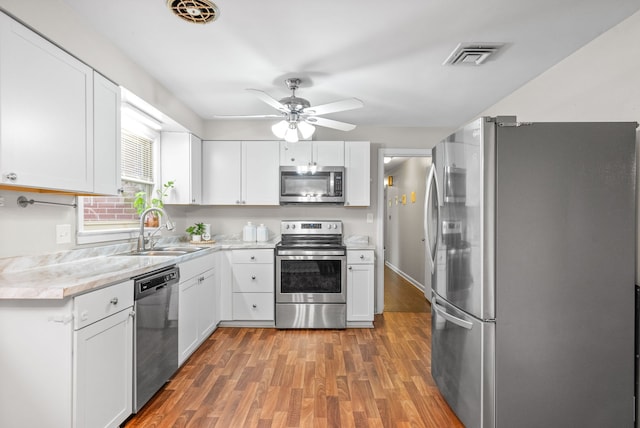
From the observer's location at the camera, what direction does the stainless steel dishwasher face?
facing the viewer and to the right of the viewer

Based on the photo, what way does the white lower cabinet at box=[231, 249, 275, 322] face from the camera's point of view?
toward the camera

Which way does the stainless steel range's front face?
toward the camera

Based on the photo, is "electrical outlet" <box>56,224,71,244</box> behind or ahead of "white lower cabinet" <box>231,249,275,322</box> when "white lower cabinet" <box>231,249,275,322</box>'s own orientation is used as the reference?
ahead

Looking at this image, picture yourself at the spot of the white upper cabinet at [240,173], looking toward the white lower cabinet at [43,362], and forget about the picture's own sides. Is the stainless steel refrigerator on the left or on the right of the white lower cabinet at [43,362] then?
left

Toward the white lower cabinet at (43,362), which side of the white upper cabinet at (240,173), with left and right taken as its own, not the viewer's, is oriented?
front

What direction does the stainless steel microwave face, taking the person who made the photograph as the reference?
facing the viewer

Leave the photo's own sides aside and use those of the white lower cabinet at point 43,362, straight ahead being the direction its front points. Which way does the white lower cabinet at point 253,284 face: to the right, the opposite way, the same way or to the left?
to the right

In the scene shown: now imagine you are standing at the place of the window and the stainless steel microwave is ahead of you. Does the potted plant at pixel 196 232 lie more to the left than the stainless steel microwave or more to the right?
left

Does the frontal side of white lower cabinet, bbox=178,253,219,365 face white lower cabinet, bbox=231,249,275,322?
no

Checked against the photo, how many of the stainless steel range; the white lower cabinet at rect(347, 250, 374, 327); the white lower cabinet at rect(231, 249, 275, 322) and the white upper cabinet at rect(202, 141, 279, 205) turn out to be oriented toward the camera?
4

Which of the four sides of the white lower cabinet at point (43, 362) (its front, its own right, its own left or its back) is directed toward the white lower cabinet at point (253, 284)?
left

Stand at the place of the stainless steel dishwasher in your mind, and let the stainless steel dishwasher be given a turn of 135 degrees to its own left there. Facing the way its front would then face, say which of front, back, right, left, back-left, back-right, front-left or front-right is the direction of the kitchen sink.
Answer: front

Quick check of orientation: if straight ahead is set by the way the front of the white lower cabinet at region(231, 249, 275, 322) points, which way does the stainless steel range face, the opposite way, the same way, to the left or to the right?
the same way

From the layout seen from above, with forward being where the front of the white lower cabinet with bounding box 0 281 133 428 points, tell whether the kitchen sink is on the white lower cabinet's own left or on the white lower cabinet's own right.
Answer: on the white lower cabinet's own left

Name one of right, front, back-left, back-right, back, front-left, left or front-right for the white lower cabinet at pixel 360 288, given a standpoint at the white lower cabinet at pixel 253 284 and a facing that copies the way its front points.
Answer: left
